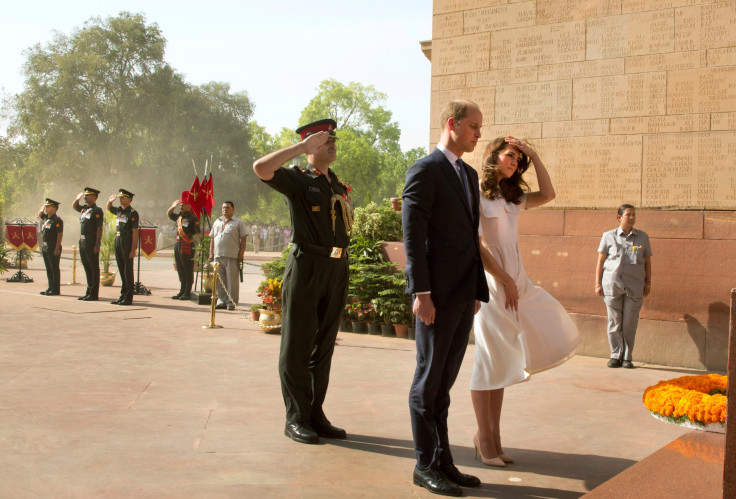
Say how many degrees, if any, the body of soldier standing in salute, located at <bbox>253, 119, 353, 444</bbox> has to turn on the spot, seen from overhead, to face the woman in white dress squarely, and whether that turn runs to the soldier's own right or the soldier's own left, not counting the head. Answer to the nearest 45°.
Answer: approximately 45° to the soldier's own left

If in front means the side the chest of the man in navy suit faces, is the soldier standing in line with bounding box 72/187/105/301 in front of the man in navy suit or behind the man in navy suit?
behind

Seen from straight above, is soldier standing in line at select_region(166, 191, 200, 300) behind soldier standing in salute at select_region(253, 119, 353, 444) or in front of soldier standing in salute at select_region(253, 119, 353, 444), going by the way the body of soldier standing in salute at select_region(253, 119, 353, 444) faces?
behind

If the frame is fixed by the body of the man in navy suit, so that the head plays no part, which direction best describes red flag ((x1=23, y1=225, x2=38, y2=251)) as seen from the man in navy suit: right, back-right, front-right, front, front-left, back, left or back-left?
back

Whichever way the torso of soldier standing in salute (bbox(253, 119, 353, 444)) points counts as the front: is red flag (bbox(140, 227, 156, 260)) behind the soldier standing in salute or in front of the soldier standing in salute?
behind

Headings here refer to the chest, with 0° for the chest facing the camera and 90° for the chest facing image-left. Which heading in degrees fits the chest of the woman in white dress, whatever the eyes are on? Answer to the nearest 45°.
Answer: approximately 315°

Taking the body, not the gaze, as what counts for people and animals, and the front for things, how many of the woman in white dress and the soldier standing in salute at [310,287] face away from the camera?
0

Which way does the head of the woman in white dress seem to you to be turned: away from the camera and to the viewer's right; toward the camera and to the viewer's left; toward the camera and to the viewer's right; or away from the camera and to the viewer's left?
toward the camera and to the viewer's right

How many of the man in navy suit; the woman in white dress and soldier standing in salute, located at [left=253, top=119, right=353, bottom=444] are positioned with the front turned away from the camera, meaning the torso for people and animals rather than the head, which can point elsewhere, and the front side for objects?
0

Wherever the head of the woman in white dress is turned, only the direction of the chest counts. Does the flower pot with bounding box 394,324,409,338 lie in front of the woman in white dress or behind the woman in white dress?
behind

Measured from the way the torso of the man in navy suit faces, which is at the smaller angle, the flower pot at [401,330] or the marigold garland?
the marigold garland

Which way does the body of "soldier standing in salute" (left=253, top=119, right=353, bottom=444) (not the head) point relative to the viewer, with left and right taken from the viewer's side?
facing the viewer and to the right of the viewer

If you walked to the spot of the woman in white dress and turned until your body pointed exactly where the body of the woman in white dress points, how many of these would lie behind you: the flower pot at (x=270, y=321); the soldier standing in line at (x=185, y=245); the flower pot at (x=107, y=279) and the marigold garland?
3
